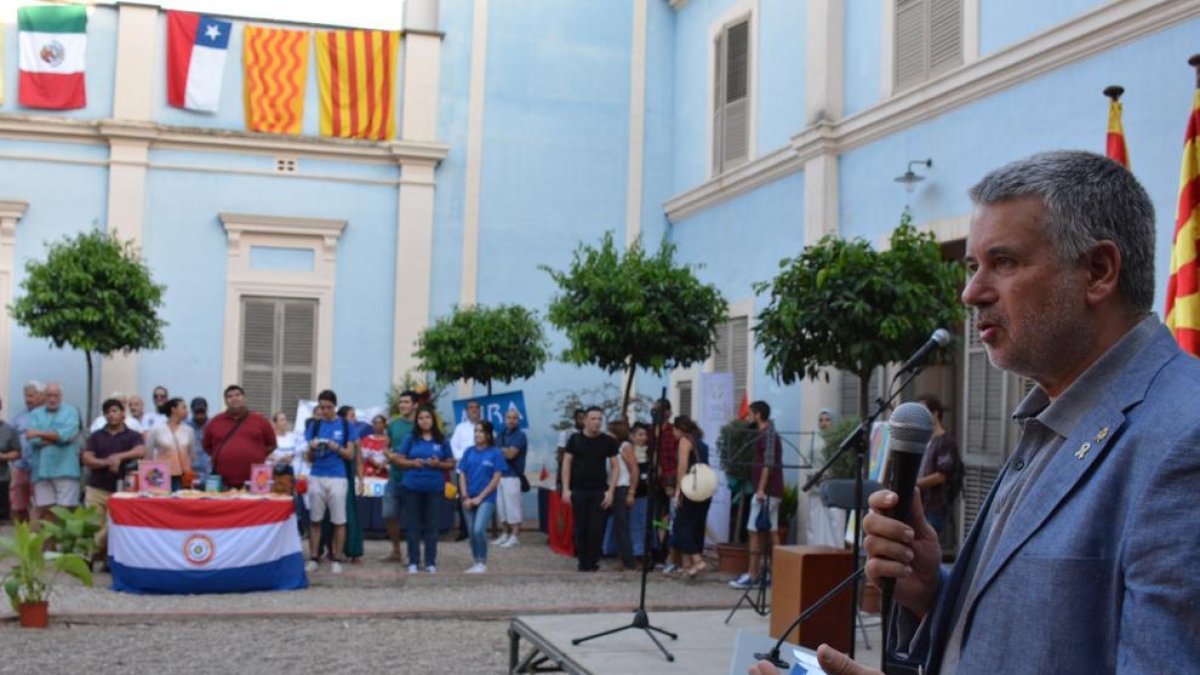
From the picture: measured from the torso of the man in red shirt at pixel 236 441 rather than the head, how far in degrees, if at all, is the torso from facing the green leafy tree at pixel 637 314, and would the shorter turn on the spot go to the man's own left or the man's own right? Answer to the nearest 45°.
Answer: approximately 90° to the man's own left

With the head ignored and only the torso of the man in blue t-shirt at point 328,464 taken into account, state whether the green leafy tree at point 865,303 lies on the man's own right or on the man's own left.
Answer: on the man's own left

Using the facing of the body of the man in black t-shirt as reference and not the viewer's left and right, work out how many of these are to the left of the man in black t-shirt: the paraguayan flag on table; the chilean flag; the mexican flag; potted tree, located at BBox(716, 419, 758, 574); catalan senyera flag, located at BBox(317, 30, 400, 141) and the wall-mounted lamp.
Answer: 2

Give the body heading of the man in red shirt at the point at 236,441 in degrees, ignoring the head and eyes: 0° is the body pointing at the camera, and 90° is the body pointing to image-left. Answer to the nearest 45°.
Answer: approximately 0°

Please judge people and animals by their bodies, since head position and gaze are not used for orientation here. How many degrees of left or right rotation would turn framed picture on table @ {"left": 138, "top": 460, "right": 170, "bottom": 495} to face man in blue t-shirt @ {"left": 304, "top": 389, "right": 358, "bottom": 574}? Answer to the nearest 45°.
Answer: approximately 90° to its left

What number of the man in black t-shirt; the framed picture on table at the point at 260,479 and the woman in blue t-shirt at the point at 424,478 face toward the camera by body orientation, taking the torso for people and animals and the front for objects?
3

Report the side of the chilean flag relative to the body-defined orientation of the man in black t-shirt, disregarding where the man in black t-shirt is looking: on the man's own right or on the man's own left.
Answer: on the man's own right

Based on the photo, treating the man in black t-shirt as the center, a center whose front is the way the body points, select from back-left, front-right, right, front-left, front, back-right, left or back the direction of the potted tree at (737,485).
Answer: left

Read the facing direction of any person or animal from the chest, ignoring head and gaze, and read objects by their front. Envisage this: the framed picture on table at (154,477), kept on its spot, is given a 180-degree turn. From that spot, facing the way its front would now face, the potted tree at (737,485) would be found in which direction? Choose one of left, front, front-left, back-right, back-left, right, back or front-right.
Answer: right
